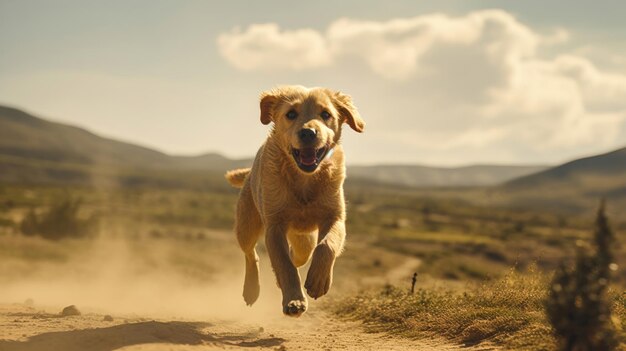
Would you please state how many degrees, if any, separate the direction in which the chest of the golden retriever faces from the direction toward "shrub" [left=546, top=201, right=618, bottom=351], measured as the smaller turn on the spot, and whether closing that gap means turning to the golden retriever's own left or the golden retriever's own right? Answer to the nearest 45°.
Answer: approximately 45° to the golden retriever's own left

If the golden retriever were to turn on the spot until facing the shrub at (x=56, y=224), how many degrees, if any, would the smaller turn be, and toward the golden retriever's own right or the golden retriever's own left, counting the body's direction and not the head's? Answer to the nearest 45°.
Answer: approximately 135° to the golden retriever's own right

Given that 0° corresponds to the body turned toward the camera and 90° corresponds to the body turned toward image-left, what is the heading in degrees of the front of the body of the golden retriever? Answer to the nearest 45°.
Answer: approximately 0°
